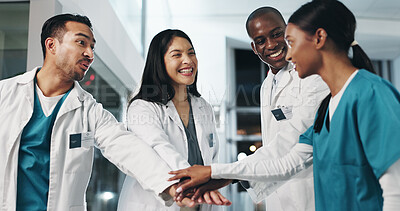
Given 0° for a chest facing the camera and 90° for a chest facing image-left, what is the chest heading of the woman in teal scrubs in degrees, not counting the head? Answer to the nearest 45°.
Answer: approximately 45°

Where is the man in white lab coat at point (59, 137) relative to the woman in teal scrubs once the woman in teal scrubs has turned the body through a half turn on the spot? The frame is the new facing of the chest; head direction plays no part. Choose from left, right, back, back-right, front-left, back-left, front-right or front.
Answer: back-left

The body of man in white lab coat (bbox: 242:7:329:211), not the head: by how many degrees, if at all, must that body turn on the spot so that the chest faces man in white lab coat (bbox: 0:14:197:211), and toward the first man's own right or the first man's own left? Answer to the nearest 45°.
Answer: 0° — they already face them

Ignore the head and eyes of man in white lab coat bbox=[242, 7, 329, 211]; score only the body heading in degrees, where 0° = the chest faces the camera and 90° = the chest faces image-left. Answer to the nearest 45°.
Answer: approximately 45°

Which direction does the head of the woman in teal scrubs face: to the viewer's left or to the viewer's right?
to the viewer's left
